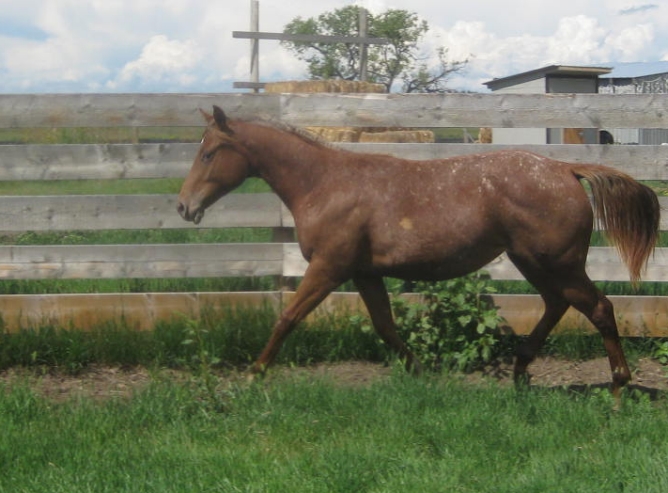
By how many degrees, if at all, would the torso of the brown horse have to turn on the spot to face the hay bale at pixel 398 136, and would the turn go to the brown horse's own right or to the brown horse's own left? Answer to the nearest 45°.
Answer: approximately 90° to the brown horse's own right

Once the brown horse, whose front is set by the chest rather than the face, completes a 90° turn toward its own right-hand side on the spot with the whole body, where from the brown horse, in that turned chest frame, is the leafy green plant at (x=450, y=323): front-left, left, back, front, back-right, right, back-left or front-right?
front

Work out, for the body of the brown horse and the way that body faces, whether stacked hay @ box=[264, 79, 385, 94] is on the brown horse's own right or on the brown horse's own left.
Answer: on the brown horse's own right

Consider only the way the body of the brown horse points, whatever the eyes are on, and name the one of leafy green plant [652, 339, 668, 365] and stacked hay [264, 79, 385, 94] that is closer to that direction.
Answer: the stacked hay

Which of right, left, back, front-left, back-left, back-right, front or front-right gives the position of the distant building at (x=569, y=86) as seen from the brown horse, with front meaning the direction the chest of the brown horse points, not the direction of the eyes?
right

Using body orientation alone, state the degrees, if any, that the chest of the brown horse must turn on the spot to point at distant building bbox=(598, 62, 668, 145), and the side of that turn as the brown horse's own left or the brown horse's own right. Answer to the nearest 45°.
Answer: approximately 90° to the brown horse's own right

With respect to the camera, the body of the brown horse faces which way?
to the viewer's left

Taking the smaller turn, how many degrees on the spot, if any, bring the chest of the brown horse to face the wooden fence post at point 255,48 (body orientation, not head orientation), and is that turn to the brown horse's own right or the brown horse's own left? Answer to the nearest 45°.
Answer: approximately 90° to the brown horse's own right

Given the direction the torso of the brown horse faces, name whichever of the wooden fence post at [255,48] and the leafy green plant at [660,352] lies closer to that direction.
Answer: the wooden fence post

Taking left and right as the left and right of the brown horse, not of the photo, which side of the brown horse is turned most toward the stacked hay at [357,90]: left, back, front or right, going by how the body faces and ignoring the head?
right
